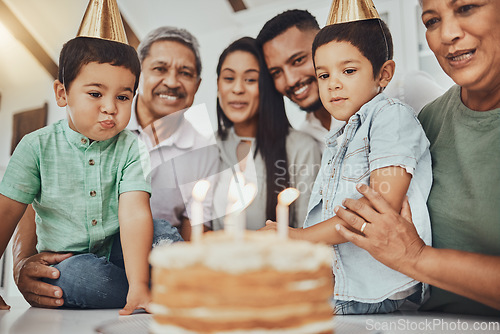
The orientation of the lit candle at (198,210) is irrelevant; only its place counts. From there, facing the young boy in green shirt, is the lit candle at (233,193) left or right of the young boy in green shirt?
right

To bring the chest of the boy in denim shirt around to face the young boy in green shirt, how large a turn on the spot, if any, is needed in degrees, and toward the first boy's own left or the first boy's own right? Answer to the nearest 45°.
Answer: approximately 45° to the first boy's own right

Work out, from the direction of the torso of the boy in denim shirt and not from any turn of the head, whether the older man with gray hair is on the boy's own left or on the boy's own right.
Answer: on the boy's own right

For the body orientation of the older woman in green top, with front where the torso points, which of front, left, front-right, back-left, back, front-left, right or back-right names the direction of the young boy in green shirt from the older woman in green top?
front-right

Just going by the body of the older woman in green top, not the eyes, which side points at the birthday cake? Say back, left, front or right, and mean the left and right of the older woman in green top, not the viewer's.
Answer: front

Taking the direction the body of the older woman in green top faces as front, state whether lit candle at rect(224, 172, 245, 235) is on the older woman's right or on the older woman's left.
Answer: on the older woman's right

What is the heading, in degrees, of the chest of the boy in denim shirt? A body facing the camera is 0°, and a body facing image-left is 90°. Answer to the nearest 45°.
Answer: approximately 45°

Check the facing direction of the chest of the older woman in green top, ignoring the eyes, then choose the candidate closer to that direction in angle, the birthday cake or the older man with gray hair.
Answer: the birthday cake
